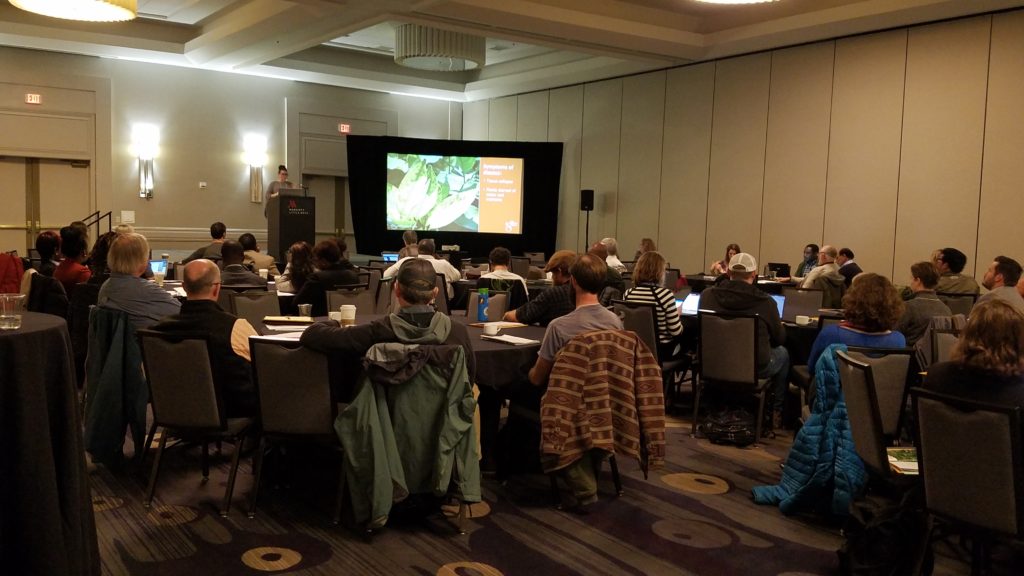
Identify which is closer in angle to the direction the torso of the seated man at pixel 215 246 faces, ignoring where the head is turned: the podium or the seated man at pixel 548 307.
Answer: the podium

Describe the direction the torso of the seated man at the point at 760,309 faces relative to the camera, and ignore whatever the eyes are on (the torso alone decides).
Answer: away from the camera

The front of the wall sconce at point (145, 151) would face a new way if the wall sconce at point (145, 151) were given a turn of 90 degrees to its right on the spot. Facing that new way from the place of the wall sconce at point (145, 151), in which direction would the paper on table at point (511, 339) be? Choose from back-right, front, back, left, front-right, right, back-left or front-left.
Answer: left

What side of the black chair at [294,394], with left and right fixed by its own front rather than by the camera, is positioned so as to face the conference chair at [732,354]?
right

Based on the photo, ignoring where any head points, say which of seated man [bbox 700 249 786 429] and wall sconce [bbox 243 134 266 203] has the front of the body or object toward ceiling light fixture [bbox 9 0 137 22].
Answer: the wall sconce

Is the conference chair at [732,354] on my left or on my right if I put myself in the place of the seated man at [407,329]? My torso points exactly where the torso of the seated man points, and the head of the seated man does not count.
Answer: on my right

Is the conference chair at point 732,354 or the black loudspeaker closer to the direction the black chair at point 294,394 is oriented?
the black loudspeaker

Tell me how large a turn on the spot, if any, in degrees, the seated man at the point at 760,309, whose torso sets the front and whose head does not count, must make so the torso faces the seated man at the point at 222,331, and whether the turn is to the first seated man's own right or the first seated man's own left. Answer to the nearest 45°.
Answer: approximately 135° to the first seated man's own left

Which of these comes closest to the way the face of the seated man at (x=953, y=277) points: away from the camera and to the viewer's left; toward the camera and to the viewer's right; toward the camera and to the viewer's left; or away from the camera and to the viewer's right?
away from the camera and to the viewer's left

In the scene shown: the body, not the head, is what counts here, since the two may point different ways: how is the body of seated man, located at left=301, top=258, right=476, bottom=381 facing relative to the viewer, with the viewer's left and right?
facing away from the viewer

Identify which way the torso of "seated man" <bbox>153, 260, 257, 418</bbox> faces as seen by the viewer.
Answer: away from the camera

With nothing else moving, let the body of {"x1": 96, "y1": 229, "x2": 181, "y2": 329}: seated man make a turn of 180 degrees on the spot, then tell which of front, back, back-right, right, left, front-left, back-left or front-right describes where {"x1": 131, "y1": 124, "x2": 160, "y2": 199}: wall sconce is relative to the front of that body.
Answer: back-right

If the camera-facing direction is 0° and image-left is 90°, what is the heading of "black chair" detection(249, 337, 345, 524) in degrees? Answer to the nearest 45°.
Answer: approximately 180°

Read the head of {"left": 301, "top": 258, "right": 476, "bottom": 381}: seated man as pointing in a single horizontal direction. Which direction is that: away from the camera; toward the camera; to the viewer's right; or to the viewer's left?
away from the camera

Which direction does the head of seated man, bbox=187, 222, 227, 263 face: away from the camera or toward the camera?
away from the camera

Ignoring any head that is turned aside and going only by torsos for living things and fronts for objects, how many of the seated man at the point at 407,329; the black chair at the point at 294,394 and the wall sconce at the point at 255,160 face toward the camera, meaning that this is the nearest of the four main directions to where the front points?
1

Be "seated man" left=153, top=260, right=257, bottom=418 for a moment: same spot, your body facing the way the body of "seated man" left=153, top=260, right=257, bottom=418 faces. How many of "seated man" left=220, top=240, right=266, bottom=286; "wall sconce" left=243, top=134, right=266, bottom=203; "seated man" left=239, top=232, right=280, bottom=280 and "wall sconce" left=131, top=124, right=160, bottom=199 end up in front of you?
4

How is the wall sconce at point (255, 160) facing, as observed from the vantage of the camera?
facing the viewer

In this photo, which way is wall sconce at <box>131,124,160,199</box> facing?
toward the camera
